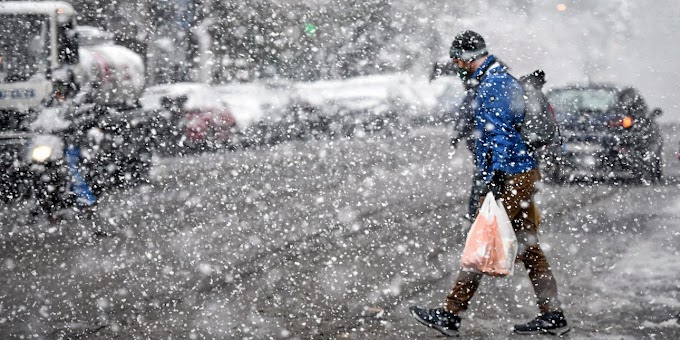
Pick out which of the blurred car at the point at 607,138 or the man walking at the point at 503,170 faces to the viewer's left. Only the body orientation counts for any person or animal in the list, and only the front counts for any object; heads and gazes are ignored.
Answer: the man walking

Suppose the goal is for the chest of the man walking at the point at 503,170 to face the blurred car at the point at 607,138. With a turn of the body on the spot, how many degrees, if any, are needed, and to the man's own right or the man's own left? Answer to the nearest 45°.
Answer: approximately 90° to the man's own right

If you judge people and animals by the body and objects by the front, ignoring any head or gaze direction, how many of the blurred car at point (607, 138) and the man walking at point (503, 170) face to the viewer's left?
1

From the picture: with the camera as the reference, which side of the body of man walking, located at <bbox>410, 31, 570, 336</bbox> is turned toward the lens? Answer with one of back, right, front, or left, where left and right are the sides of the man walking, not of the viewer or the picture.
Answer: left

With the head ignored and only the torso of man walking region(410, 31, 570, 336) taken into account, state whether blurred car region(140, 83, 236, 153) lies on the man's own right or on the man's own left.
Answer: on the man's own right
